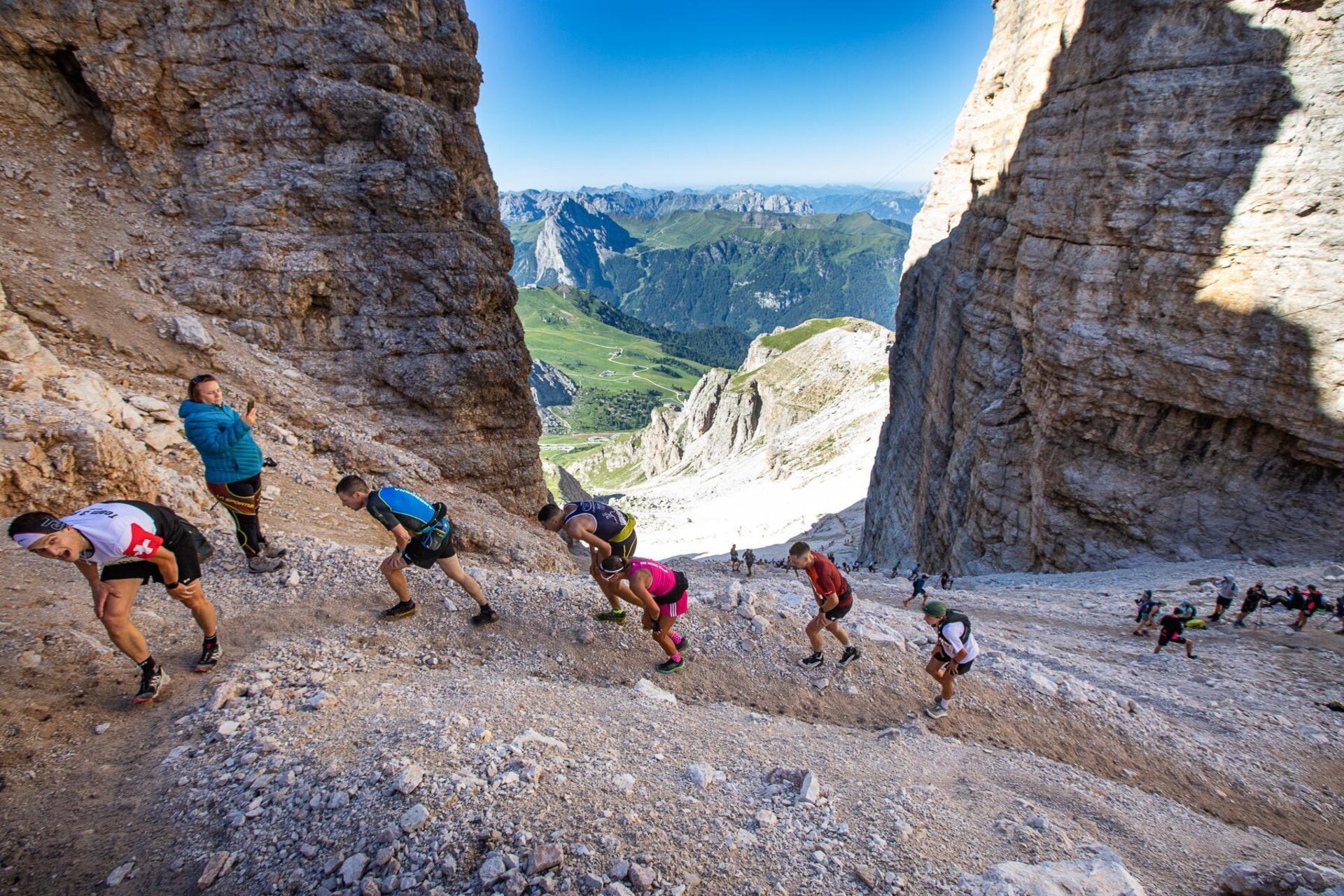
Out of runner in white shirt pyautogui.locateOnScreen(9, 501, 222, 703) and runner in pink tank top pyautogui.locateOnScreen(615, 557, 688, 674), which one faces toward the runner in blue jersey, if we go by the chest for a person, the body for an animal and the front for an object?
the runner in pink tank top

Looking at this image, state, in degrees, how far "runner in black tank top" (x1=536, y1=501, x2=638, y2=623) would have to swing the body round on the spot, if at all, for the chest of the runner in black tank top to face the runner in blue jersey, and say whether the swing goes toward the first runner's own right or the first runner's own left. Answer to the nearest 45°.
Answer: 0° — they already face them

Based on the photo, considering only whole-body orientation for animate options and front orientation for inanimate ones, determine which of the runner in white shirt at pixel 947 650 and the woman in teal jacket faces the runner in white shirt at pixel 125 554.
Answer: the runner in white shirt at pixel 947 650

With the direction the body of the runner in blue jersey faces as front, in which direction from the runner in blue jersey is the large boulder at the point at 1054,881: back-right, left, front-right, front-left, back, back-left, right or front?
back-left

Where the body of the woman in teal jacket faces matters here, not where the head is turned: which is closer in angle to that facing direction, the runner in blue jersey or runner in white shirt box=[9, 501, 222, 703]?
the runner in blue jersey

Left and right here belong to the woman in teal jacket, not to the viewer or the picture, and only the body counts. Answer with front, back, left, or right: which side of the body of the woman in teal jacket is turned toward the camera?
right

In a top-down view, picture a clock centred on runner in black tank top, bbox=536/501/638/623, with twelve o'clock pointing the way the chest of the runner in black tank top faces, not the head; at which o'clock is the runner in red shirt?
The runner in red shirt is roughly at 6 o'clock from the runner in black tank top.

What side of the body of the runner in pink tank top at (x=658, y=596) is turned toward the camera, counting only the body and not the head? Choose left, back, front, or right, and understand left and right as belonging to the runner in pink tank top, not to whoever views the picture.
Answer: left

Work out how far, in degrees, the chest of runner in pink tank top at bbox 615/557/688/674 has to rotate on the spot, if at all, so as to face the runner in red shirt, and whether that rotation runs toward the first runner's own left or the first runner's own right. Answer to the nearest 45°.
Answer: approximately 180°

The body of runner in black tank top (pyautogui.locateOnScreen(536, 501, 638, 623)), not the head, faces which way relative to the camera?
to the viewer's left

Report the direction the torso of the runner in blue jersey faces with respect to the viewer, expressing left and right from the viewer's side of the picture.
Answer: facing to the left of the viewer

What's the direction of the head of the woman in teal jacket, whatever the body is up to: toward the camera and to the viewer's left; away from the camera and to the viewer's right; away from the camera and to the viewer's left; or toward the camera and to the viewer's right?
toward the camera and to the viewer's right

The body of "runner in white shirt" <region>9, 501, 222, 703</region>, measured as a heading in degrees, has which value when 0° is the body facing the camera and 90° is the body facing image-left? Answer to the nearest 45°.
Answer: approximately 45°
